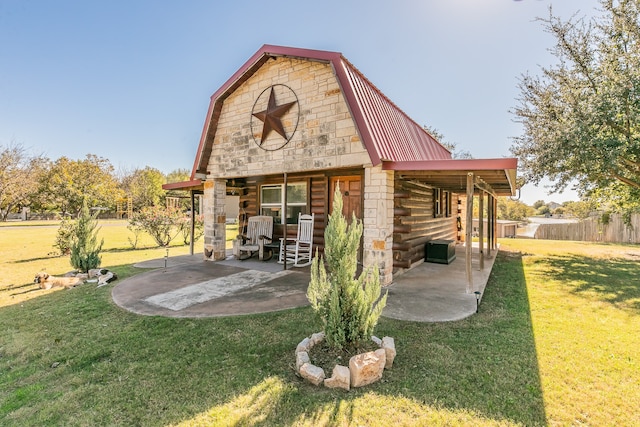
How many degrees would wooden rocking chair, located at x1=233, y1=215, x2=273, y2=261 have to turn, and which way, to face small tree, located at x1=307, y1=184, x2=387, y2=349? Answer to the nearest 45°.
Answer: approximately 45° to its left

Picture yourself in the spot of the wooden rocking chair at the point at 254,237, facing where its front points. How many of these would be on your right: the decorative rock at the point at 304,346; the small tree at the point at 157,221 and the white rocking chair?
1

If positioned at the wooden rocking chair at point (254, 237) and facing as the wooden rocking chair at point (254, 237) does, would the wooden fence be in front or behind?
behind

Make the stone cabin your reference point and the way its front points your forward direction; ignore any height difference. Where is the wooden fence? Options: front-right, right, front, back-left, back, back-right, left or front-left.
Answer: back

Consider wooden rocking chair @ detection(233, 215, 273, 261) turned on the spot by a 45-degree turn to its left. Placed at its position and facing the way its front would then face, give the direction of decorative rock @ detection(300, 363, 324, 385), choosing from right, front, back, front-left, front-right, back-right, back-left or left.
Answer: front

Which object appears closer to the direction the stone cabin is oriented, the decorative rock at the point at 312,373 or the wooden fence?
the decorative rock

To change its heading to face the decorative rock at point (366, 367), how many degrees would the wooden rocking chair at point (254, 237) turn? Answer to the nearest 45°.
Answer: approximately 45° to its left

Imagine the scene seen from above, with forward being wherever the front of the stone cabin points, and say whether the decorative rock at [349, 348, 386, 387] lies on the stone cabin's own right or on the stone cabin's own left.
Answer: on the stone cabin's own left

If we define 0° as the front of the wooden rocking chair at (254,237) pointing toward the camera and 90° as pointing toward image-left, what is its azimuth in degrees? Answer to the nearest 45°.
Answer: approximately 45°

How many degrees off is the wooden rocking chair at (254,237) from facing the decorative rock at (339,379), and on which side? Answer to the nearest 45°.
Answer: approximately 45° to its left

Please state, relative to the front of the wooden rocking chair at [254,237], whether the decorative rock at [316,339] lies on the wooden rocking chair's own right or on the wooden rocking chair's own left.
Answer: on the wooden rocking chair's own left
